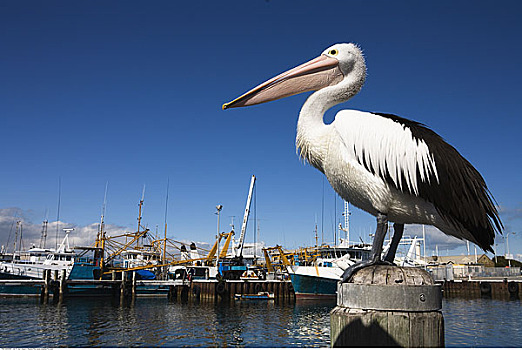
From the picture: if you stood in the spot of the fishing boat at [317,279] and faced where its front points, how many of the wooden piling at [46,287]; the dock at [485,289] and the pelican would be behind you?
1

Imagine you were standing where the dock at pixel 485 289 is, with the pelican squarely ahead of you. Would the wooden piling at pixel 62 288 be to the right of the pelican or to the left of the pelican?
right

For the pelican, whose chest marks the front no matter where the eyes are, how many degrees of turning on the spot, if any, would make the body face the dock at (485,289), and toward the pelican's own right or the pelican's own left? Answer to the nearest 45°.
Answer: approximately 90° to the pelican's own right

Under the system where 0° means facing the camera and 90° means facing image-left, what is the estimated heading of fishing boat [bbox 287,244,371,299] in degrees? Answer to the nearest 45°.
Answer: approximately 45°

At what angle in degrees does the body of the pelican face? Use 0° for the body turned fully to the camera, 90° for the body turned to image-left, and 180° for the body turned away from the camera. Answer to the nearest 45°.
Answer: approximately 90°

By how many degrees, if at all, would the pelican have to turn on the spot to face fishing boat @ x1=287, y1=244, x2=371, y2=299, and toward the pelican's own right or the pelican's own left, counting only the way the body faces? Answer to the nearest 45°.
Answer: approximately 90° to the pelican's own right
